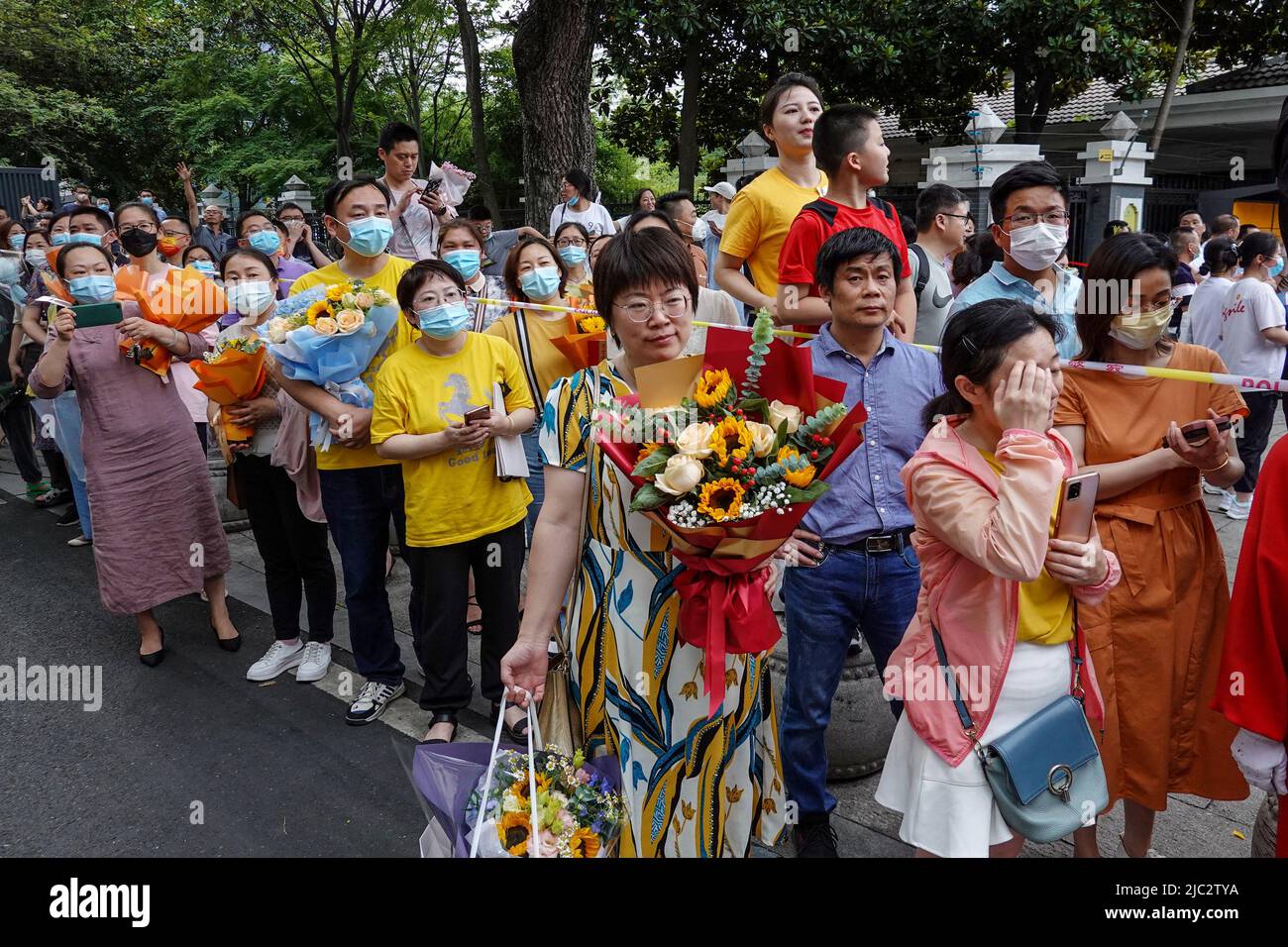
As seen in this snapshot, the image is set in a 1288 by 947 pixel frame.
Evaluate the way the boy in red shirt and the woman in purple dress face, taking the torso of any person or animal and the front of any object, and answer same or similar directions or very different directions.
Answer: same or similar directions

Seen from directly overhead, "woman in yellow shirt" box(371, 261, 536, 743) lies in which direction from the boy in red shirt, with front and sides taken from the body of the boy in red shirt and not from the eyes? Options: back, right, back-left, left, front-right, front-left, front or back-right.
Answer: back-right

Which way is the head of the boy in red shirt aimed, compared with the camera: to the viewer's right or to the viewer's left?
to the viewer's right

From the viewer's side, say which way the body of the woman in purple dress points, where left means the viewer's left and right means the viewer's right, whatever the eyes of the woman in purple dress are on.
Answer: facing the viewer

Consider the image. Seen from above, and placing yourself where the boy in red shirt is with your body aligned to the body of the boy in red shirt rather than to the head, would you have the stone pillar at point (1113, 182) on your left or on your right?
on your left

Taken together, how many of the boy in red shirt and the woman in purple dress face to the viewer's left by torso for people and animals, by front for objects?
0

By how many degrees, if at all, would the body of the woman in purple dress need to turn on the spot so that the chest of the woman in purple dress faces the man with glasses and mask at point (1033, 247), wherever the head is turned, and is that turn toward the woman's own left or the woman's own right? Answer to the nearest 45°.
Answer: approximately 45° to the woman's own left

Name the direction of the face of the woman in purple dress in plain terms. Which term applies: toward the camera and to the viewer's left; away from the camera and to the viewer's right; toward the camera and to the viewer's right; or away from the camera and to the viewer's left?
toward the camera and to the viewer's right

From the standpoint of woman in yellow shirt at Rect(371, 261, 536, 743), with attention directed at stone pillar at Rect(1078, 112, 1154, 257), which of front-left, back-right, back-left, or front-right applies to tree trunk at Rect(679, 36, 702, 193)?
front-left

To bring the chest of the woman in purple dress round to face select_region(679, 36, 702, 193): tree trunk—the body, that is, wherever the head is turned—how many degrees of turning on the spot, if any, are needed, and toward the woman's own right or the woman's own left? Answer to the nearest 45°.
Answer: approximately 135° to the woman's own left

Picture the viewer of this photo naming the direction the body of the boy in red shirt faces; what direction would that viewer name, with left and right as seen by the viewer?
facing the viewer and to the right of the viewer
